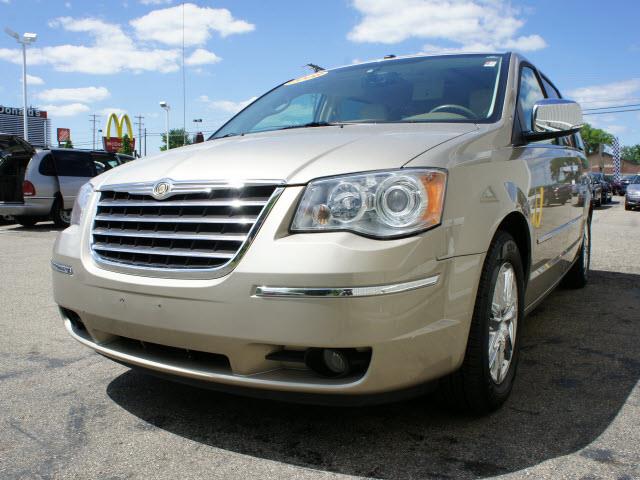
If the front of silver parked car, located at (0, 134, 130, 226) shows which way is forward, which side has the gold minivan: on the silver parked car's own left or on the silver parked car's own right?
on the silver parked car's own right

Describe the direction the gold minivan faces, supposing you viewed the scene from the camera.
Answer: facing the viewer and to the left of the viewer

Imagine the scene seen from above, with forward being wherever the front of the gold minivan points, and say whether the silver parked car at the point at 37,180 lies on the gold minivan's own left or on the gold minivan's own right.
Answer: on the gold minivan's own right

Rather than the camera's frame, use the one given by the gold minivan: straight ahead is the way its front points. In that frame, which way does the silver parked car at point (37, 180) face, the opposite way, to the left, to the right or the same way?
the opposite way

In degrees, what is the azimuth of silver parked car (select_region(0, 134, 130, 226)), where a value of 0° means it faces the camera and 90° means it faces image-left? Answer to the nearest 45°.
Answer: approximately 225°
